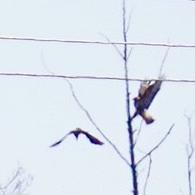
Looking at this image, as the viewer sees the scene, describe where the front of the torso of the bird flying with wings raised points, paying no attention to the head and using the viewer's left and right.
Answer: facing to the left of the viewer
